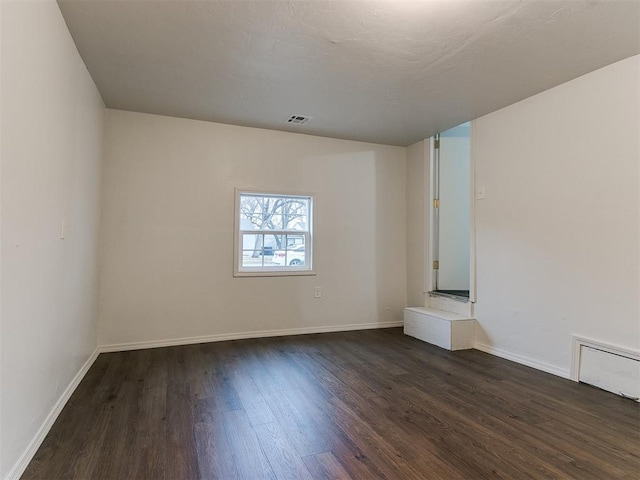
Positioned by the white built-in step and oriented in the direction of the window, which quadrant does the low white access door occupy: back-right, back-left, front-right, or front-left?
back-left

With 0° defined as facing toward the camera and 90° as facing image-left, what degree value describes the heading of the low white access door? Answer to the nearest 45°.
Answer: approximately 45°
